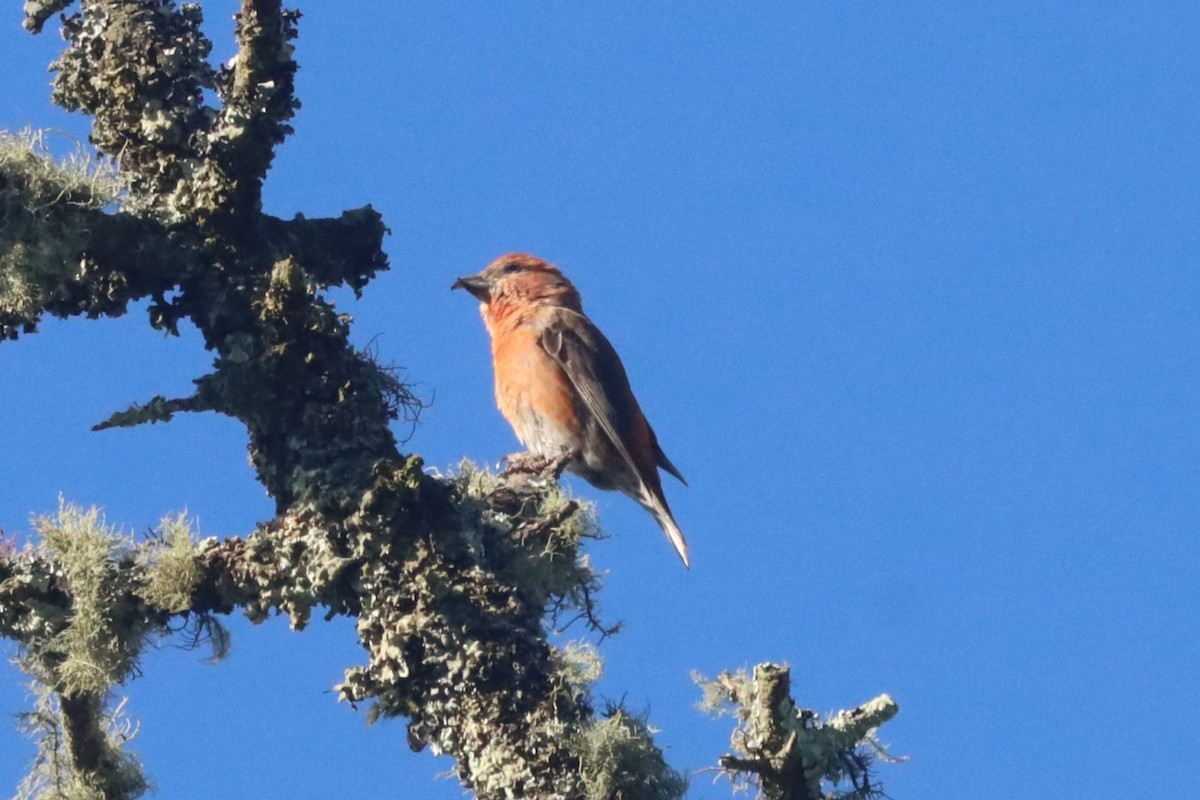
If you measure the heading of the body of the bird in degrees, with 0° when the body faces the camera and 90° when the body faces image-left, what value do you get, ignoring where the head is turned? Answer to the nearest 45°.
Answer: approximately 90°
